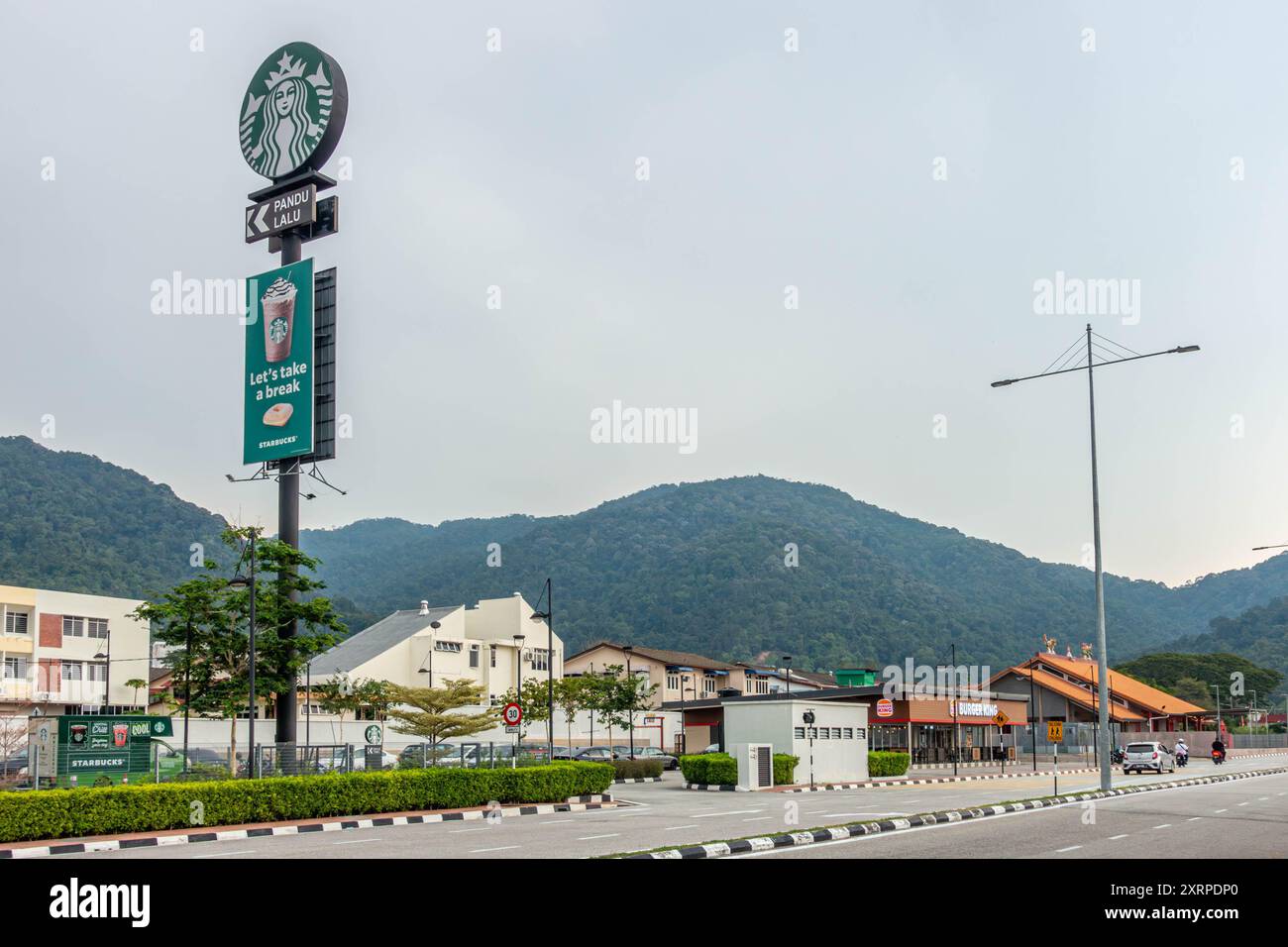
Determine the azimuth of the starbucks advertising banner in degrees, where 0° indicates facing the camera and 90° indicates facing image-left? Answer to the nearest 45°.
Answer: approximately 45°

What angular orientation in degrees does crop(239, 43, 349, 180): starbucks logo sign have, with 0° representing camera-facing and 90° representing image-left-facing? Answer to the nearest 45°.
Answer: approximately 45°
